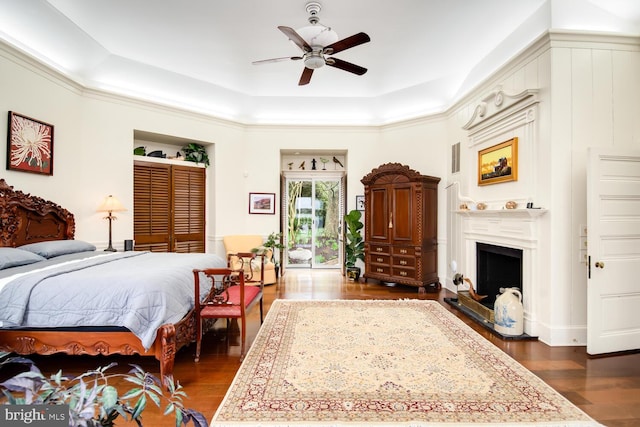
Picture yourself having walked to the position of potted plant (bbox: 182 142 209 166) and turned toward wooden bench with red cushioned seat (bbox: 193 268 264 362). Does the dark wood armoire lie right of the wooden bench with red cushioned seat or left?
left

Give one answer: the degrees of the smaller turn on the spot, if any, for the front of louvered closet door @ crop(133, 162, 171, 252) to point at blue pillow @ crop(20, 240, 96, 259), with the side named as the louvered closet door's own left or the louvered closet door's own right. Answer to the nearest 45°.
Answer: approximately 90° to the louvered closet door's own right

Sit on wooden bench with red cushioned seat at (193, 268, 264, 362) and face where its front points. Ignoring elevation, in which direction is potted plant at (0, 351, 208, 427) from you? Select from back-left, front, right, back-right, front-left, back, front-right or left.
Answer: right

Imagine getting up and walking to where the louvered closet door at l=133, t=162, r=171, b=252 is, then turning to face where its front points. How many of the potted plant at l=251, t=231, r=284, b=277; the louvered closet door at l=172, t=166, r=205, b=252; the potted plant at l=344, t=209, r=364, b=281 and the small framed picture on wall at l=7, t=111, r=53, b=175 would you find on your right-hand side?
1

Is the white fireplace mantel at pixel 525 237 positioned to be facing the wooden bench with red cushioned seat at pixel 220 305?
yes

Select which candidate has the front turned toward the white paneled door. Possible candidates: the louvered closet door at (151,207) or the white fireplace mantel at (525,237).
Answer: the louvered closet door

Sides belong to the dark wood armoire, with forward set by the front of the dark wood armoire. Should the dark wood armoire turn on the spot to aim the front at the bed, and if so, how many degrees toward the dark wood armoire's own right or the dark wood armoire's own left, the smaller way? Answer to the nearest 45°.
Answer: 0° — it already faces it

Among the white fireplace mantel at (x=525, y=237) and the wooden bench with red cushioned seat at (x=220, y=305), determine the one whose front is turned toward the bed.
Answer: the white fireplace mantel

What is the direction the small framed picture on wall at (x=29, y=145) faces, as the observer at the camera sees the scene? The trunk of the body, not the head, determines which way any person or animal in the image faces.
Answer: facing the viewer and to the right of the viewer

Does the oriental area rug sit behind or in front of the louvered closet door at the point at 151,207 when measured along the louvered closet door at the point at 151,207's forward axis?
in front

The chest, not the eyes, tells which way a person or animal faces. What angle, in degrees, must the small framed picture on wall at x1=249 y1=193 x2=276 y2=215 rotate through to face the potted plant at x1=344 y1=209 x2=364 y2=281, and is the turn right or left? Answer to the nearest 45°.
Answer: approximately 90° to its left

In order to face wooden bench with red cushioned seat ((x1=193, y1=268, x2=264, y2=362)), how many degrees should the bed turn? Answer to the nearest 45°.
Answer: approximately 45° to its left

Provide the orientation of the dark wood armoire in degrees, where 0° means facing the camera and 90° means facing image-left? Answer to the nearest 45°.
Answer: approximately 45°

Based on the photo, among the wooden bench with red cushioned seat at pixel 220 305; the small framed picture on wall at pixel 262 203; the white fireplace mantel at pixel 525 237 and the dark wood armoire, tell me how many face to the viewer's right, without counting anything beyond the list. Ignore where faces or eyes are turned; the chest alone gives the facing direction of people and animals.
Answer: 1

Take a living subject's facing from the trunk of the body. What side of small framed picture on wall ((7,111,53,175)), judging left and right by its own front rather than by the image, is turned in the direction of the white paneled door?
front
